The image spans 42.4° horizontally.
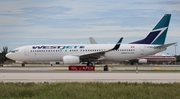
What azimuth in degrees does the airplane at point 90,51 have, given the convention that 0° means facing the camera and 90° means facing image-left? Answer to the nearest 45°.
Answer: approximately 90°
